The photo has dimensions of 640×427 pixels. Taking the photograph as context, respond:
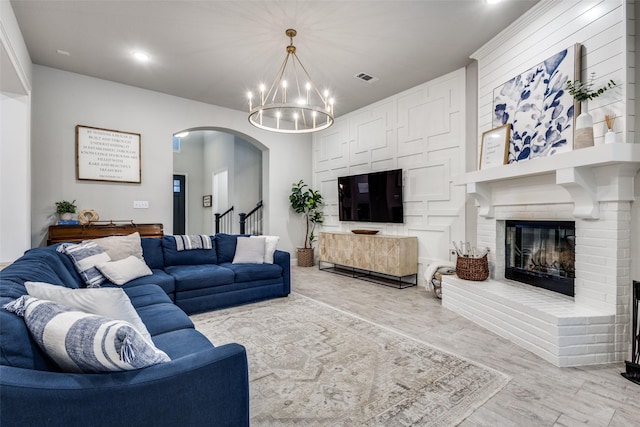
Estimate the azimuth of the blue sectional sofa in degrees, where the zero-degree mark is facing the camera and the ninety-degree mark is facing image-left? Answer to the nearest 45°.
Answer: approximately 315°

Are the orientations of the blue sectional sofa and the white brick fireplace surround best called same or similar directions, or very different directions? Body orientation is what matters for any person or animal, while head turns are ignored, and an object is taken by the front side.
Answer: very different directions

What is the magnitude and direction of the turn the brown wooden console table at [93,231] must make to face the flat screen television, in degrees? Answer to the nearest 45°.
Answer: approximately 90° to its left

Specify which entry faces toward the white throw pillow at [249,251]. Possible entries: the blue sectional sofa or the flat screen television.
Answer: the flat screen television

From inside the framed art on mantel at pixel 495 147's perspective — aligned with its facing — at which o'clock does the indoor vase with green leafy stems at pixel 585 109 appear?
The indoor vase with green leafy stems is roughly at 9 o'clock from the framed art on mantel.

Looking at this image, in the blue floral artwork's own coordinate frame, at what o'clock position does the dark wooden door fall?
The dark wooden door is roughly at 2 o'clock from the blue floral artwork.

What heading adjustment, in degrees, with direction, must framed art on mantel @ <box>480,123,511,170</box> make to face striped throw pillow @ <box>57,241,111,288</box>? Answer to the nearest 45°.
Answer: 0° — it already faces it

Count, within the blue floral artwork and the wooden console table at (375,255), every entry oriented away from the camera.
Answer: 0

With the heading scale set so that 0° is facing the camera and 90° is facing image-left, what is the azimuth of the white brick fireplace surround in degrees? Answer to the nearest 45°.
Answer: approximately 45°

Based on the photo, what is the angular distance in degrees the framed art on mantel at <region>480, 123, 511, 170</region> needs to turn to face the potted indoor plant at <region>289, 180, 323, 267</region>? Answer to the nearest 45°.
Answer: approximately 90° to its right

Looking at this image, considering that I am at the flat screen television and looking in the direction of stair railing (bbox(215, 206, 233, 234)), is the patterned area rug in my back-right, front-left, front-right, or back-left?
back-left

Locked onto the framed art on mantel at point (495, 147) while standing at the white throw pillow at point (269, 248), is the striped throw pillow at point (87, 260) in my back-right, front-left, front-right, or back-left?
back-right

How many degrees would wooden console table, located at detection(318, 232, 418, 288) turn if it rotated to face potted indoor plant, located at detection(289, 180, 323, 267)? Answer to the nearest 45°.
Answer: approximately 90° to its right
